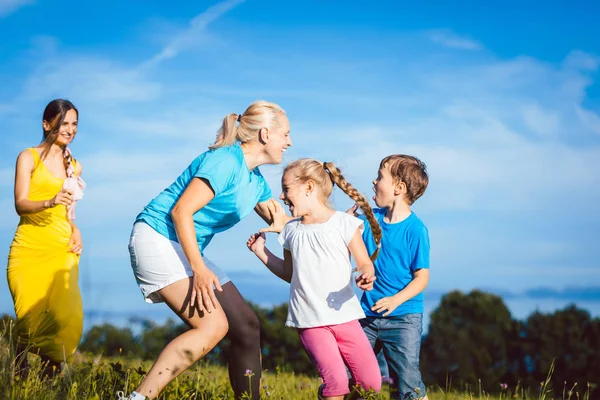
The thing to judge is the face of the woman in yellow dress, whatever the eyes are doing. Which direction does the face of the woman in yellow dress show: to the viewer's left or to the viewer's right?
to the viewer's right

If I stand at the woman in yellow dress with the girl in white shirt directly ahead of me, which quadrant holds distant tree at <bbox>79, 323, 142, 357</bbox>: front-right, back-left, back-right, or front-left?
back-left

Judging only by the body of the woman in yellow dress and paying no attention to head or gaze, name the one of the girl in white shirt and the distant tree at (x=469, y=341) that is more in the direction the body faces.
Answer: the girl in white shirt

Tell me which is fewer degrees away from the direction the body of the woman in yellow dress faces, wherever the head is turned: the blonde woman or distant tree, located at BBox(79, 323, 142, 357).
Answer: the blonde woman

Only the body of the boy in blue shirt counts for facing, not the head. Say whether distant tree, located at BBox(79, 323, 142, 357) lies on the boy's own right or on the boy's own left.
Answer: on the boy's own right

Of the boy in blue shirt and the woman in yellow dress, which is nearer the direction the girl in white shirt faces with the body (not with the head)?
the woman in yellow dress

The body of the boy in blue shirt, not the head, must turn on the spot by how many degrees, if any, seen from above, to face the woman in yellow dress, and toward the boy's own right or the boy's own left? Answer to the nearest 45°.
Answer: approximately 45° to the boy's own right

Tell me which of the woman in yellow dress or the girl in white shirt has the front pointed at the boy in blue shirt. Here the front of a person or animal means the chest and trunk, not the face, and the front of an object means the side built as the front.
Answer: the woman in yellow dress

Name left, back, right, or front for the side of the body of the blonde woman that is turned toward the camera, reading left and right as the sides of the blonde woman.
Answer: right

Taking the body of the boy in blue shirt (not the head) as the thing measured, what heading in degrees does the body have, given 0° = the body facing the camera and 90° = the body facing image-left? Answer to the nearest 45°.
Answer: approximately 45°

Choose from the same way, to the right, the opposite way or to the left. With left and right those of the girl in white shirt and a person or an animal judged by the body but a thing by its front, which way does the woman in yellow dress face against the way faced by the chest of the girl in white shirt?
to the left

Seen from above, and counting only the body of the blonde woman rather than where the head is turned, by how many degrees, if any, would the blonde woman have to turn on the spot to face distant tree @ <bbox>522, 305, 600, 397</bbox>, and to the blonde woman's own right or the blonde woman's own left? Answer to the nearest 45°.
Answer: approximately 45° to the blonde woman's own left

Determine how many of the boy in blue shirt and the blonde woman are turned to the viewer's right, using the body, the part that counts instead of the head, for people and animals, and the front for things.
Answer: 1

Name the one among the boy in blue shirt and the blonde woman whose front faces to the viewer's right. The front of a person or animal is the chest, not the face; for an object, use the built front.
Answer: the blonde woman
